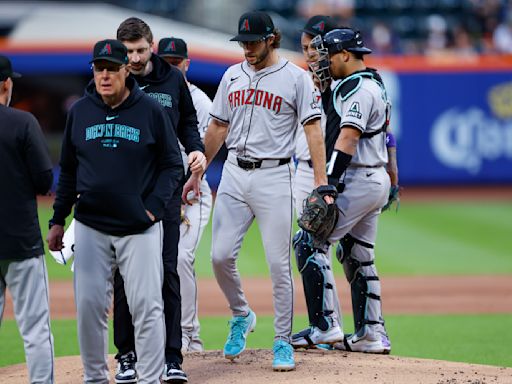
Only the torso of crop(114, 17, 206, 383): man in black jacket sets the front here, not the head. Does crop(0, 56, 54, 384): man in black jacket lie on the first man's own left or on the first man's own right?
on the first man's own right

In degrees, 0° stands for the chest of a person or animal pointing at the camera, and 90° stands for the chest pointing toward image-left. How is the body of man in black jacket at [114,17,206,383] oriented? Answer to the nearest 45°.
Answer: approximately 0°

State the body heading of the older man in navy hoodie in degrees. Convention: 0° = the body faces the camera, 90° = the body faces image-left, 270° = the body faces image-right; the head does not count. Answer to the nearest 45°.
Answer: approximately 0°

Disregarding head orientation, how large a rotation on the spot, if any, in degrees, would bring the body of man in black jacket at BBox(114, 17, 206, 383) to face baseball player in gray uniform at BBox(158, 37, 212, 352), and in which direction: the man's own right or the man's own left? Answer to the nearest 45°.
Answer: approximately 180°

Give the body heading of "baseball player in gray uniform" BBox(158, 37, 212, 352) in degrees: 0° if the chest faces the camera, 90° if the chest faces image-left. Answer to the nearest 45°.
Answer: approximately 45°

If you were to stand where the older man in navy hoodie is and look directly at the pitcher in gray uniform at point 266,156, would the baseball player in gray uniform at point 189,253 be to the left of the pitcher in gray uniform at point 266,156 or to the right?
left

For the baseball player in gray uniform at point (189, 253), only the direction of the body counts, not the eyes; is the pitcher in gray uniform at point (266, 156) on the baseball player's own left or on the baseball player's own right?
on the baseball player's own left
